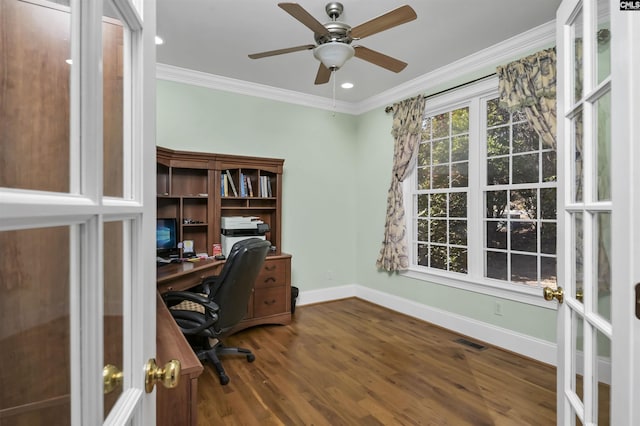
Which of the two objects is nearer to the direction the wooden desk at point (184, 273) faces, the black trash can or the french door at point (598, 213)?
the french door

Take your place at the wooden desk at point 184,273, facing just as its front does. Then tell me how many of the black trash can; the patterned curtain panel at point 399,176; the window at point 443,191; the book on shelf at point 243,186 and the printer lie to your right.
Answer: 0

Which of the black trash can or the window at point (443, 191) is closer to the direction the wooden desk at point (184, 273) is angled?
the window

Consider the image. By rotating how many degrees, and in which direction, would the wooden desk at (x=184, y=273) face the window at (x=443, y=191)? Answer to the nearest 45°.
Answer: approximately 45° to its left

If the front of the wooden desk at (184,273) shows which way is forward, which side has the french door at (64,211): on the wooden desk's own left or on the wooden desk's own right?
on the wooden desk's own right

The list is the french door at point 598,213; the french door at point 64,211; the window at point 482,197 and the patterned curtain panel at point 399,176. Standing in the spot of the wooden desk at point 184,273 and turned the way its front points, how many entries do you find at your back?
0

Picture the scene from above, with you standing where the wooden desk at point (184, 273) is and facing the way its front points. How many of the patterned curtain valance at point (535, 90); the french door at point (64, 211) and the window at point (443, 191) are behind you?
0

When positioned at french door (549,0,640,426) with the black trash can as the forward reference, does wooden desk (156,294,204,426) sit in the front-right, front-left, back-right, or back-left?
front-left

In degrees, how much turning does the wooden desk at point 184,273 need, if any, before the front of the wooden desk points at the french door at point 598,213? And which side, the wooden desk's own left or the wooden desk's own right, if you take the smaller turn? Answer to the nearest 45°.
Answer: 0° — it already faces it

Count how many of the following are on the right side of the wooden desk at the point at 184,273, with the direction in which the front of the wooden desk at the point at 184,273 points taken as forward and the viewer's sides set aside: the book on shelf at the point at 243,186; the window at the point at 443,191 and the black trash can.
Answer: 0

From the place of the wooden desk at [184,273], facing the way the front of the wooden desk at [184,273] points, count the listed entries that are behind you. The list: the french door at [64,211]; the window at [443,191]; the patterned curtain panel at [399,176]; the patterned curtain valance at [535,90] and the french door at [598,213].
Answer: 0

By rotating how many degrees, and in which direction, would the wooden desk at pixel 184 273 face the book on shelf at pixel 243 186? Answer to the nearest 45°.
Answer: approximately 90° to its left

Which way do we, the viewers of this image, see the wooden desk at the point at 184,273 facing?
facing the viewer and to the right of the viewer
